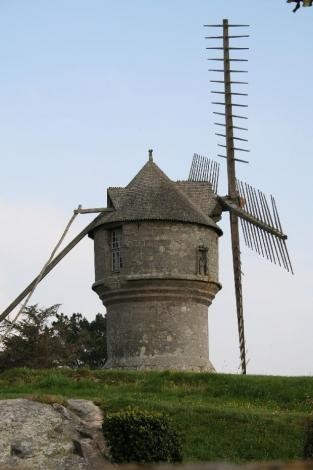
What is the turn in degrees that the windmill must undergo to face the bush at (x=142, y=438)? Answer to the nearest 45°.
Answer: approximately 90° to its right

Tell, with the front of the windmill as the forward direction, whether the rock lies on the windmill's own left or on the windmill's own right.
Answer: on the windmill's own right

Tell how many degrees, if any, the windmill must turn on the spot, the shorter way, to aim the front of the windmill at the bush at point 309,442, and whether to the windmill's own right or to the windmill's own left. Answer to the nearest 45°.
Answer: approximately 90° to the windmill's own right

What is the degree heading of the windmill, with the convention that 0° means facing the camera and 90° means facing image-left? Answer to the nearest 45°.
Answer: approximately 270°
